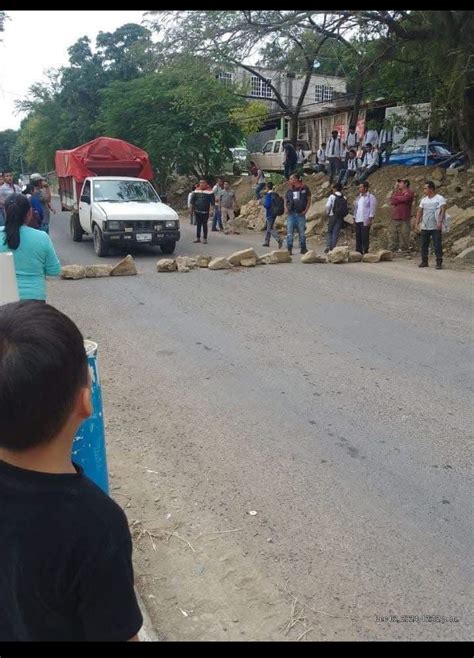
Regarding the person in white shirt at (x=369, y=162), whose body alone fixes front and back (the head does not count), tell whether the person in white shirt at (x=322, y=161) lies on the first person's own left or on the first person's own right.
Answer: on the first person's own right

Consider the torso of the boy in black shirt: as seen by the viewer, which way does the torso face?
away from the camera

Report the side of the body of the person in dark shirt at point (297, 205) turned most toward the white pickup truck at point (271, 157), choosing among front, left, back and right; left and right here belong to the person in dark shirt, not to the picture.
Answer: back

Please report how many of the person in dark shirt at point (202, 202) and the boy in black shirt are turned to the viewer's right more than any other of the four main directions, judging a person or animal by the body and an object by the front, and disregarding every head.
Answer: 0

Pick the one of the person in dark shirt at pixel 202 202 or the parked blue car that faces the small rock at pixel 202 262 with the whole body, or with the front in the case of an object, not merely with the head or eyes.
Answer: the person in dark shirt

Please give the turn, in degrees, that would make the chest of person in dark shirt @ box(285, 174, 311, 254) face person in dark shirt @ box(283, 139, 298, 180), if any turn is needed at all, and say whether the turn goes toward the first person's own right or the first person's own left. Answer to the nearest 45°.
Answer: approximately 180°

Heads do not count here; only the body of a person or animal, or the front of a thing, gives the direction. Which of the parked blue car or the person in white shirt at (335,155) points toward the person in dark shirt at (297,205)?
the person in white shirt

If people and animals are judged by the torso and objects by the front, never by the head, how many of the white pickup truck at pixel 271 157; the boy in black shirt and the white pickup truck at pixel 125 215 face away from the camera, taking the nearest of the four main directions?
1
